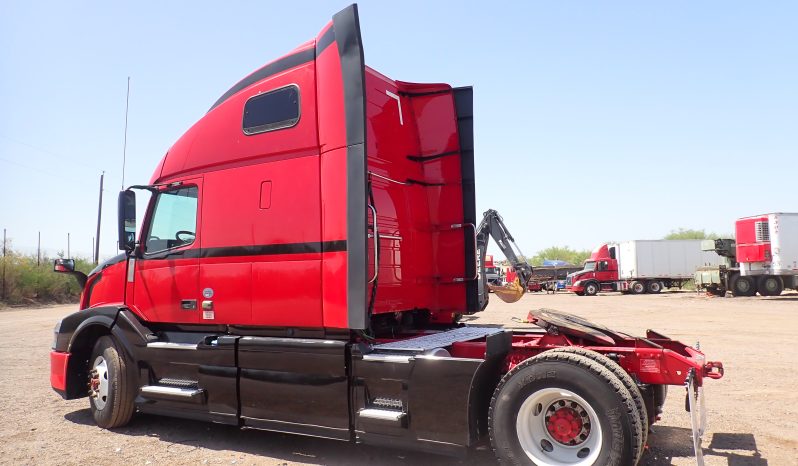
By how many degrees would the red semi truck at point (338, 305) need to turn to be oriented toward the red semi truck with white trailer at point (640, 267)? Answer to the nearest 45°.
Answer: approximately 90° to its right

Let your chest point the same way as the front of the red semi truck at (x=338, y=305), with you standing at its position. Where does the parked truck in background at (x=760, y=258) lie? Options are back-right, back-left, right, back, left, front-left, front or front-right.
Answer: right

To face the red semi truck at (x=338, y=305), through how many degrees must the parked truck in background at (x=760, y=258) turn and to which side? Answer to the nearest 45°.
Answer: approximately 45° to its left

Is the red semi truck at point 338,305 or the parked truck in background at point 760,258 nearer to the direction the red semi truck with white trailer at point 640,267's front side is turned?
the red semi truck

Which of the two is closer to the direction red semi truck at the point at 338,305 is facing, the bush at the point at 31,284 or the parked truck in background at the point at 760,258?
the bush

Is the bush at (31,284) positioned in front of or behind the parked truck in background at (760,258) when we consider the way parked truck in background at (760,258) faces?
in front

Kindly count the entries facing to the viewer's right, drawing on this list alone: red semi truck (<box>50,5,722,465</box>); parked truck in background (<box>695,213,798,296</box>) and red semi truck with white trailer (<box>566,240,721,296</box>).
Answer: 0

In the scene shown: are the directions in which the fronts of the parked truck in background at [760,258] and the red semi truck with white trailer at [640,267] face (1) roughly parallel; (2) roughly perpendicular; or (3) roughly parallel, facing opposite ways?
roughly parallel

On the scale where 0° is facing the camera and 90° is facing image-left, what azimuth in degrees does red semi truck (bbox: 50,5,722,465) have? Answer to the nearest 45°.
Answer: approximately 135°

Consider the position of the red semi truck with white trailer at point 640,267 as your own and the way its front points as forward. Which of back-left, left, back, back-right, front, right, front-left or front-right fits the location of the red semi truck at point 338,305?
front-left

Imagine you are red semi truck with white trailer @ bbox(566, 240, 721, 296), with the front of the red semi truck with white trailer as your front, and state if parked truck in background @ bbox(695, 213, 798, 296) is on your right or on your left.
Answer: on your left

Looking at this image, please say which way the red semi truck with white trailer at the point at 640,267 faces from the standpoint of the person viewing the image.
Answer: facing the viewer and to the left of the viewer

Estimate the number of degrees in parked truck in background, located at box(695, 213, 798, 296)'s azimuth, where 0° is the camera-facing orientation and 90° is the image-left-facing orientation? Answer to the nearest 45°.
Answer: approximately 45°

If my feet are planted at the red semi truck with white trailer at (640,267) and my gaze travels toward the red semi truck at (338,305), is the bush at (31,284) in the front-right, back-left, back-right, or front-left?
front-right
